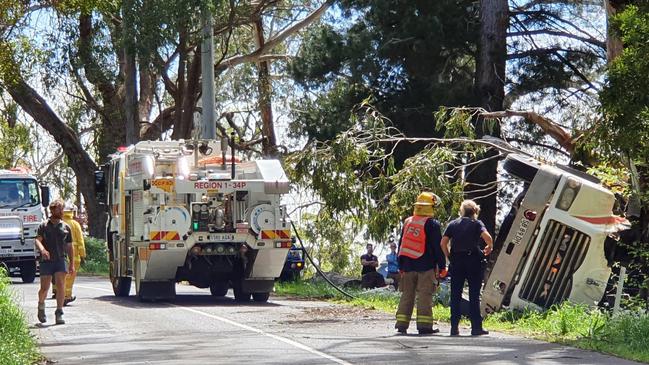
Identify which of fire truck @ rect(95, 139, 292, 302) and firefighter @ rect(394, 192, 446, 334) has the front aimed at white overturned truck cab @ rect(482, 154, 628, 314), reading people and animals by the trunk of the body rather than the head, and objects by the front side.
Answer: the firefighter

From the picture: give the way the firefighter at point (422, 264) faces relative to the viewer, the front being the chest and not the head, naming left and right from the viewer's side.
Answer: facing away from the viewer and to the right of the viewer

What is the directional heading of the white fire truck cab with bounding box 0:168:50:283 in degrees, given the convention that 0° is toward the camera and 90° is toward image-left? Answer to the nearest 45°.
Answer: approximately 0°

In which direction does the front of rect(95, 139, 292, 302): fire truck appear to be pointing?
away from the camera

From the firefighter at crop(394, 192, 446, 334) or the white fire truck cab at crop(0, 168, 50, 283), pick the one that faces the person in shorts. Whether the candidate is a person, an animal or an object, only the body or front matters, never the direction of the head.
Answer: the white fire truck cab

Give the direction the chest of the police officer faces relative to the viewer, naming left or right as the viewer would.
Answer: facing away from the viewer

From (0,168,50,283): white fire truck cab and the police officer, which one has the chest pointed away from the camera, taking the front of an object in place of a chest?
the police officer

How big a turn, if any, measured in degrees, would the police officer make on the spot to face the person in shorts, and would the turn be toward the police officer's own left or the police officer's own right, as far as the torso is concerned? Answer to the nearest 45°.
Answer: approximately 90° to the police officer's own left
